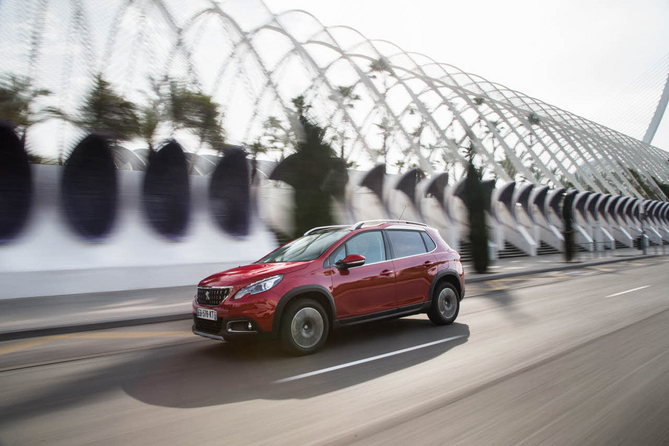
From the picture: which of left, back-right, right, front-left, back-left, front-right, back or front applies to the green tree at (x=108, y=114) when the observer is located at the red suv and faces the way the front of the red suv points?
right

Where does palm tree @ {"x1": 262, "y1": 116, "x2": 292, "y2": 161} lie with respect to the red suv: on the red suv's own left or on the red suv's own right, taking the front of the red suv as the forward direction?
on the red suv's own right

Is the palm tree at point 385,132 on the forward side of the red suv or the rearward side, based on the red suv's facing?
on the rearward side

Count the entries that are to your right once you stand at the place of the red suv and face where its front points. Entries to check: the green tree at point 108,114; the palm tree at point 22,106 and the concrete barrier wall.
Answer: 3

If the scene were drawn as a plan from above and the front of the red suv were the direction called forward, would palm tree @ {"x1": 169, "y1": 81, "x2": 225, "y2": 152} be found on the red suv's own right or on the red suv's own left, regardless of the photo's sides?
on the red suv's own right

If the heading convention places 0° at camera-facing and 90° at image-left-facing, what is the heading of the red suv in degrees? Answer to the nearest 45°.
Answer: approximately 45°

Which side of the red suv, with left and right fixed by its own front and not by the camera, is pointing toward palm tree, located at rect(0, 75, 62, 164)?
right
